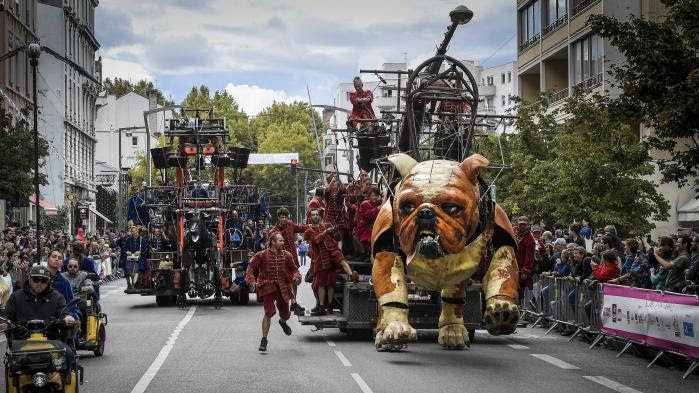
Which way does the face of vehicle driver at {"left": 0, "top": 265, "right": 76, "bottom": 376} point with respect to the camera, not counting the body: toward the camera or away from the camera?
toward the camera

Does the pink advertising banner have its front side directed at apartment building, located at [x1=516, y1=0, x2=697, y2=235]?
no

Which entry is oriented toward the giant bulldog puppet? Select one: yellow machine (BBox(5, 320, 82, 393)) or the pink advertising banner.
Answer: the pink advertising banner

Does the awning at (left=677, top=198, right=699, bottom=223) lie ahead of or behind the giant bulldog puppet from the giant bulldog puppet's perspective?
behind

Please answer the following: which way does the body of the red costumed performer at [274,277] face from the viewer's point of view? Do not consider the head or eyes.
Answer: toward the camera

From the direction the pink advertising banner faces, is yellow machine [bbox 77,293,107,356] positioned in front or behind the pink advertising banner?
in front

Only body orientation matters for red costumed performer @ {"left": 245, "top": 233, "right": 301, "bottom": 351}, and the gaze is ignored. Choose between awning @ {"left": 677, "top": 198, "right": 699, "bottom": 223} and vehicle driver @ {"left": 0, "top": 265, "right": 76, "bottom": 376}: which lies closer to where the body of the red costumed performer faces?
the vehicle driver

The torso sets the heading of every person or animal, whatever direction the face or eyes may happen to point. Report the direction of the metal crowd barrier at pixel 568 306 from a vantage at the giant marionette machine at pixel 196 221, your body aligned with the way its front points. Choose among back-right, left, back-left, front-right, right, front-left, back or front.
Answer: front-left

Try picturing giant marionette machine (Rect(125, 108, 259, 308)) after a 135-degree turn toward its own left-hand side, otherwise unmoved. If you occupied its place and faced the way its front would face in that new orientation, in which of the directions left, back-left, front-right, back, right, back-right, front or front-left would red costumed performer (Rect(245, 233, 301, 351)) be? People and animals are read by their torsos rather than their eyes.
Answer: back-right

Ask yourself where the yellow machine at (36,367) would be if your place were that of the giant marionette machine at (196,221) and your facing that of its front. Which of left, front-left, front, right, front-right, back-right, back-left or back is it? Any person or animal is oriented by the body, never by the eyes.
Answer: front

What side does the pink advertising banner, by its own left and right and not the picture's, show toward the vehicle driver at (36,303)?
front

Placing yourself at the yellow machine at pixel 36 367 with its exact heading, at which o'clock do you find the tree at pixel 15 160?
The tree is roughly at 6 o'clock from the yellow machine.

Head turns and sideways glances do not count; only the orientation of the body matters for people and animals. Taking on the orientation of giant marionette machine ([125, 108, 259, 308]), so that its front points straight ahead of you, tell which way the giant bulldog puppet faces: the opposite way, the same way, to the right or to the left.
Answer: the same way

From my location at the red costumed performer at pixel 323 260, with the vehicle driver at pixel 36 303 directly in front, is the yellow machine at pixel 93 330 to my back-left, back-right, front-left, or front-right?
front-right

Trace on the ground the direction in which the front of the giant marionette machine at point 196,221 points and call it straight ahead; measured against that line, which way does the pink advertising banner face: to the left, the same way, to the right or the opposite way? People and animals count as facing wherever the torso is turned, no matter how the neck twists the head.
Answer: to the right

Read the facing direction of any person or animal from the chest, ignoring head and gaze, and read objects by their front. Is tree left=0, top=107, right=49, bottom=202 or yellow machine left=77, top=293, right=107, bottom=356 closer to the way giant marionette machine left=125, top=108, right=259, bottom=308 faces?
the yellow machine

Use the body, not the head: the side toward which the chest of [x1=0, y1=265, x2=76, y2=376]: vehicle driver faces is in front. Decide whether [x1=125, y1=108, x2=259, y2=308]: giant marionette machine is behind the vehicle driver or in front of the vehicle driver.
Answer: behind

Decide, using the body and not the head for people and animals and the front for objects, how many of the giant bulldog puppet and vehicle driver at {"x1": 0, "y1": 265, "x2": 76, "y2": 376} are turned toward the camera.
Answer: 2
